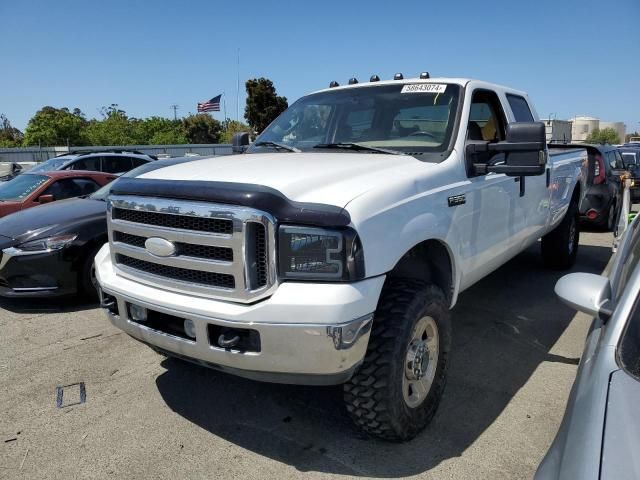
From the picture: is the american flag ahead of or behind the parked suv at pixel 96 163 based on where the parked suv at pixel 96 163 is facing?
behind

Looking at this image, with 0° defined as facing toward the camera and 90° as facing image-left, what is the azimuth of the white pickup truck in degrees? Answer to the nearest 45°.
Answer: approximately 45°

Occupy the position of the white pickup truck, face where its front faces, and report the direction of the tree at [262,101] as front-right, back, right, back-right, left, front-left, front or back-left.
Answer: back-right

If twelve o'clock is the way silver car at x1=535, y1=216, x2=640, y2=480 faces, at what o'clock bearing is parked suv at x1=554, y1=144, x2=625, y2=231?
The parked suv is roughly at 6 o'clock from the silver car.

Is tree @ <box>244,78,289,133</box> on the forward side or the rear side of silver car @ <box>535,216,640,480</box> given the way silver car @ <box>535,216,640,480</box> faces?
on the rear side

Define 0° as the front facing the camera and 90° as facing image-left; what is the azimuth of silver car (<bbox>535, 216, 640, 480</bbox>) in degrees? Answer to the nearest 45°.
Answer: approximately 0°

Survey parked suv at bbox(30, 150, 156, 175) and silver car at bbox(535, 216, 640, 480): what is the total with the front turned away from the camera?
0

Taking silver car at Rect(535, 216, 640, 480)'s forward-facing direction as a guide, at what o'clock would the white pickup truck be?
The white pickup truck is roughly at 4 o'clock from the silver car.

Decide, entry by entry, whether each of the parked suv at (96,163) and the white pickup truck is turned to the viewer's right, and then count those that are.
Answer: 0

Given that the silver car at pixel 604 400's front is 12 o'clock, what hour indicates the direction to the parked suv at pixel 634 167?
The parked suv is roughly at 6 o'clock from the silver car.
